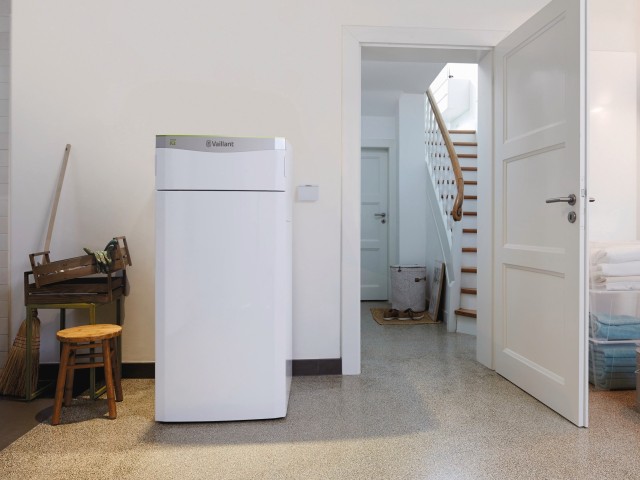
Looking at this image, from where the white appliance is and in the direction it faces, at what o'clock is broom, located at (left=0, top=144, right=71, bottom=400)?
The broom is roughly at 4 o'clock from the white appliance.

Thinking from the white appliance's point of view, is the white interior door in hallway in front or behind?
behind

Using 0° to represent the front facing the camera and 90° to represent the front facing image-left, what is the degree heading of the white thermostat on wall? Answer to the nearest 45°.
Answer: approximately 0°

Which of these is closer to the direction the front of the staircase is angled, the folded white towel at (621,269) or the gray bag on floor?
the folded white towel

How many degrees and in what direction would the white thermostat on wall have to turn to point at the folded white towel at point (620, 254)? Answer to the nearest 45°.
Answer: approximately 90° to its left

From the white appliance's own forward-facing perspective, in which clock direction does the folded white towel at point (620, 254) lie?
The folded white towel is roughly at 9 o'clock from the white appliance.

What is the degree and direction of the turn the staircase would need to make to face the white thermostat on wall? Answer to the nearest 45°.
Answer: approximately 45° to its right

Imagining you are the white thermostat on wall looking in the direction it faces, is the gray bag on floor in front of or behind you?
behind

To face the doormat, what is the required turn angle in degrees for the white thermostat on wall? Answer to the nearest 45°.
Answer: approximately 135° to its left

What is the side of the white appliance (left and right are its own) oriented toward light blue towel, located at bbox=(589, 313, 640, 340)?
left

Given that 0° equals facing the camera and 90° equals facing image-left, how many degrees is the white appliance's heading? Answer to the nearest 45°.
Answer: approximately 0°

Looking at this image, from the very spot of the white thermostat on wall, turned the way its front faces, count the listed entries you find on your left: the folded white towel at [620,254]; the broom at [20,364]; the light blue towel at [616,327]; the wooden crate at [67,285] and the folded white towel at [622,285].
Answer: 3

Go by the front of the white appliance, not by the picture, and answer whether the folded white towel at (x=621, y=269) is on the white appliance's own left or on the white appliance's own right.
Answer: on the white appliance's own left
